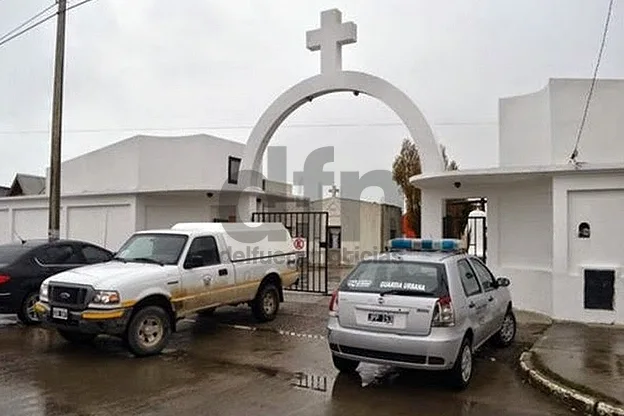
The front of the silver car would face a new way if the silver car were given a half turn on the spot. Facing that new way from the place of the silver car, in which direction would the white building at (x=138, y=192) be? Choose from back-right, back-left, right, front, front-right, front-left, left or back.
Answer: right

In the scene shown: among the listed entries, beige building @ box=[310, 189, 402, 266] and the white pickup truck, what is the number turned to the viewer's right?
0

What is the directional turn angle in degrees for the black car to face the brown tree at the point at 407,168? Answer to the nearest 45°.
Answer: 0° — it already faces it

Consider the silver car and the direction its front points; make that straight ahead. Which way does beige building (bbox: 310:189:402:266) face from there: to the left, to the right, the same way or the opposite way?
the opposite way

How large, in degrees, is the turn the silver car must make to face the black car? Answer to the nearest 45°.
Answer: approximately 135° to its left

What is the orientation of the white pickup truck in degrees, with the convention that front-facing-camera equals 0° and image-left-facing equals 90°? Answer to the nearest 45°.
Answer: approximately 45°

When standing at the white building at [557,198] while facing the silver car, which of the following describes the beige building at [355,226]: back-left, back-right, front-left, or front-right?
back-right

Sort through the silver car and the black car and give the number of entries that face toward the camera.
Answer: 0

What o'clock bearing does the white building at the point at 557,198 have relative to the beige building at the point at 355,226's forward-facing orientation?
the white building at the point at 557,198 is roughly at 10 o'clock from the beige building at the point at 355,226.

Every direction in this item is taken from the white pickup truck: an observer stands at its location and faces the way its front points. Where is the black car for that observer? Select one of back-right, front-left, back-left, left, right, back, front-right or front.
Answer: right

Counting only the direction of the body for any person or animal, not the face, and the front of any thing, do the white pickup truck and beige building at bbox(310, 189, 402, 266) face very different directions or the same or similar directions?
same or similar directions

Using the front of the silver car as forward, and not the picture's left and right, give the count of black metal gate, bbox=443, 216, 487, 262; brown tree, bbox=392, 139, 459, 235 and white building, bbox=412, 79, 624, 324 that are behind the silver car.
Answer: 0

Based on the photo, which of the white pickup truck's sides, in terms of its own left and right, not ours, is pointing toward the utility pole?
right

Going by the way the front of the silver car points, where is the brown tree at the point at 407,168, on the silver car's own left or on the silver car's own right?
on the silver car's own left

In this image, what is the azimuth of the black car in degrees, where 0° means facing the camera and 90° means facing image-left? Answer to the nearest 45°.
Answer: approximately 225°

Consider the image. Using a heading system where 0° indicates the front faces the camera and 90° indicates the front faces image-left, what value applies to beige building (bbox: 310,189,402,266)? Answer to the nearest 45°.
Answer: approximately 45°

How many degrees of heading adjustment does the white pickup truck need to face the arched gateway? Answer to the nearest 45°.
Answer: approximately 180°
